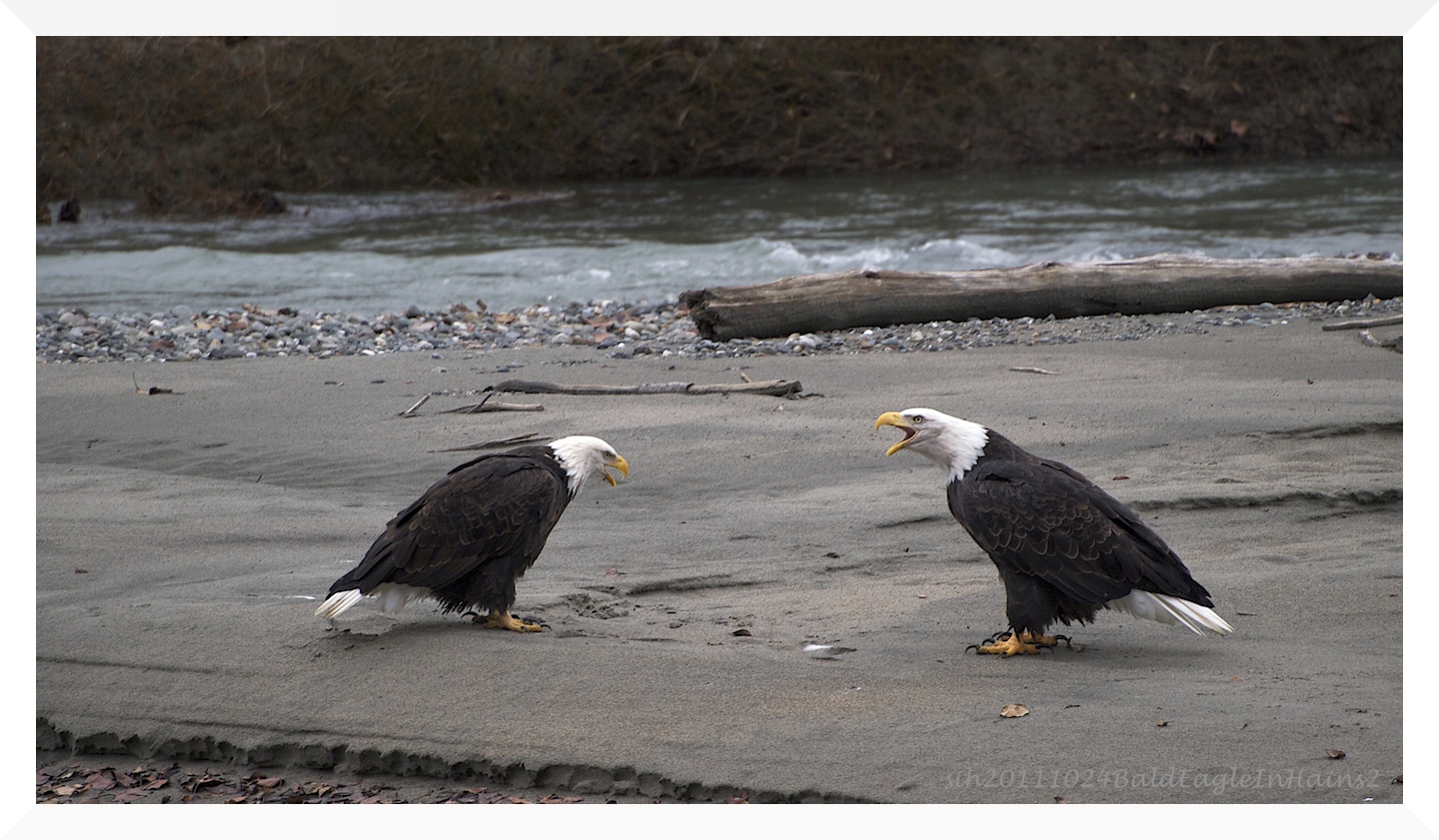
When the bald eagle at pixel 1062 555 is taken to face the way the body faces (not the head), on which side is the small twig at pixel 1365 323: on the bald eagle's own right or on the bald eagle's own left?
on the bald eagle's own right

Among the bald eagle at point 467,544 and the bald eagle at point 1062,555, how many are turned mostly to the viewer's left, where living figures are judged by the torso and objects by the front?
1

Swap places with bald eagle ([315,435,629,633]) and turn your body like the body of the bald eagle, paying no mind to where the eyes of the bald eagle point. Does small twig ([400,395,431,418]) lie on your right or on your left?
on your left

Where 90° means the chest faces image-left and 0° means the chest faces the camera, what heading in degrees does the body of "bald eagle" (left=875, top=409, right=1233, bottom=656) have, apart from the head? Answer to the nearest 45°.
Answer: approximately 90°

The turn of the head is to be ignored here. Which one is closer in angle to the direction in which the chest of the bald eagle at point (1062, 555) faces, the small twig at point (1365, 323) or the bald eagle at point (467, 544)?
the bald eagle

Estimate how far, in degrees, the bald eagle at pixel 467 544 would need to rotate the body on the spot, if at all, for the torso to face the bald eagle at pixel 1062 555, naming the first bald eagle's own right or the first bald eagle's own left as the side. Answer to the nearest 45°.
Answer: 0° — it already faces it

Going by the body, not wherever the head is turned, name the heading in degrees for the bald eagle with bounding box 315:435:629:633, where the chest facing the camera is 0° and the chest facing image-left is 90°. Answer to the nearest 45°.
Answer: approximately 270°

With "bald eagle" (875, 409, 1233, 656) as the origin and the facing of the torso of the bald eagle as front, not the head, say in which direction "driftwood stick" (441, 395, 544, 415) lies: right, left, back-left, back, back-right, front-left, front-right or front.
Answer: front-right

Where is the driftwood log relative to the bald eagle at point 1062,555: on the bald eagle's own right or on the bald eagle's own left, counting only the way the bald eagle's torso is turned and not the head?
on the bald eagle's own right

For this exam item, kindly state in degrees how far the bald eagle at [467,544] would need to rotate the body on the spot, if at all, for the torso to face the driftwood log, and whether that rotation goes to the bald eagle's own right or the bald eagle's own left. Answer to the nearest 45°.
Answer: approximately 45° to the bald eagle's own left

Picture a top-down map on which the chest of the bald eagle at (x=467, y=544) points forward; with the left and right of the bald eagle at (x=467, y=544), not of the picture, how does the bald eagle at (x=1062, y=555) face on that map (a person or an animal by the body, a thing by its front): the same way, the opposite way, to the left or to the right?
the opposite way

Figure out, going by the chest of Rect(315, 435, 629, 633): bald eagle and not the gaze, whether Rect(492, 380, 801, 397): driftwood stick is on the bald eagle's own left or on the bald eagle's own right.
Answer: on the bald eagle's own left

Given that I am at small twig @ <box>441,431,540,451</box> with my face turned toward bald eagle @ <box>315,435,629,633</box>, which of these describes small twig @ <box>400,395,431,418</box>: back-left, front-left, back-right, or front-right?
back-right

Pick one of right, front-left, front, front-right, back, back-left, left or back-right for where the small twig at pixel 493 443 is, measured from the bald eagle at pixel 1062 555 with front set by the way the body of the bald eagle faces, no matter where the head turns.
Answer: front-right

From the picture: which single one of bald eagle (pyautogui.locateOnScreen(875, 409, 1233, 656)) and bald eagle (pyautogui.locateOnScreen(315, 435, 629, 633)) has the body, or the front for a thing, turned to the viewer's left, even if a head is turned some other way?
bald eagle (pyautogui.locateOnScreen(875, 409, 1233, 656))
